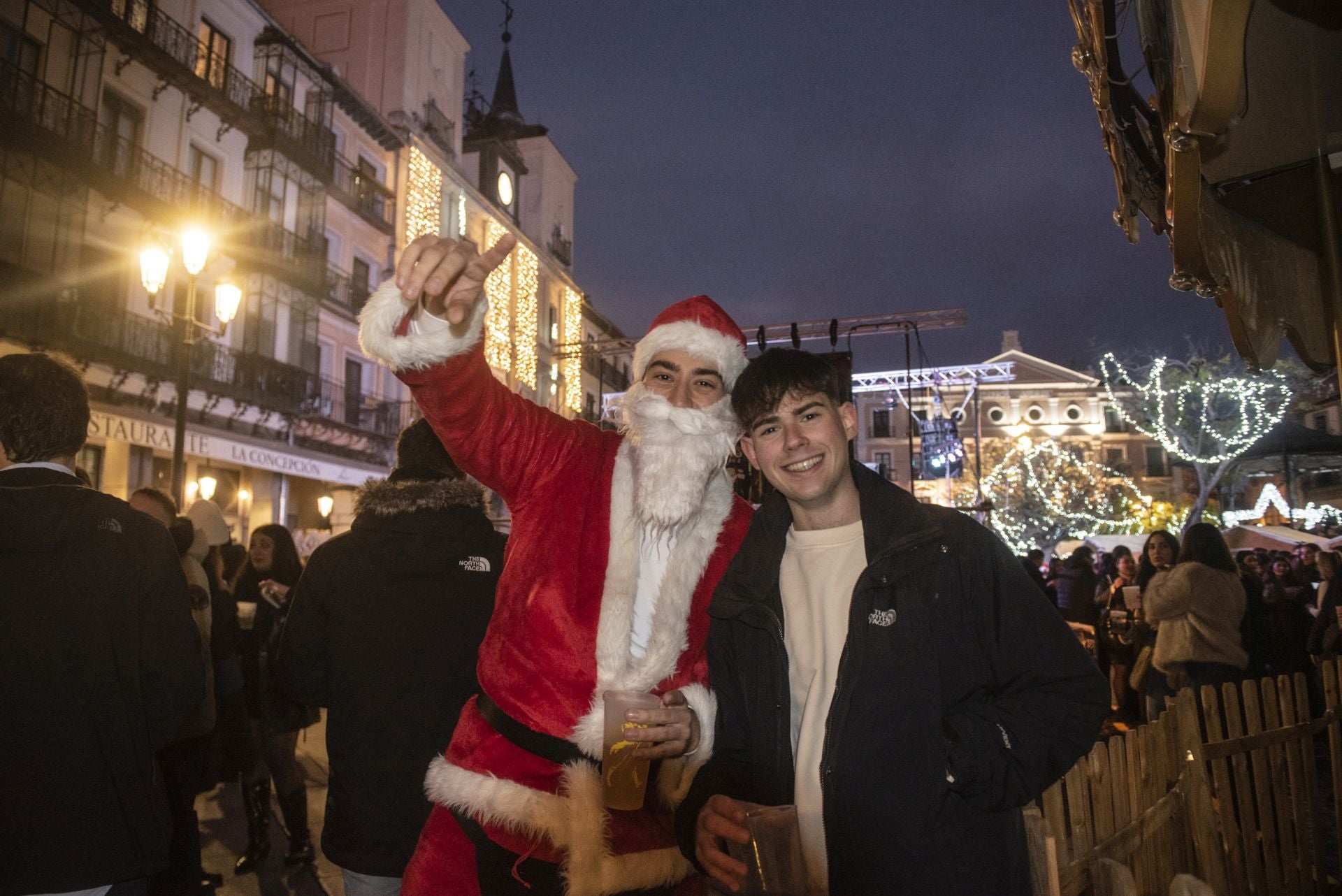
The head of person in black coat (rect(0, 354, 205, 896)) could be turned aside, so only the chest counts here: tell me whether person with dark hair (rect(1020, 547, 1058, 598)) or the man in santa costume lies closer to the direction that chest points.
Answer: the person with dark hair

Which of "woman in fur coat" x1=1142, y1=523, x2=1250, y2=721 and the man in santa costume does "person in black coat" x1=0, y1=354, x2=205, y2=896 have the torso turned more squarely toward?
the woman in fur coat

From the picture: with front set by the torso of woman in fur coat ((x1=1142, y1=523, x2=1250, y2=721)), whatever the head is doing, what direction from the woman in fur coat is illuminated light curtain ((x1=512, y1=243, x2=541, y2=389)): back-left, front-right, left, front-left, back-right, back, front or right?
front-left

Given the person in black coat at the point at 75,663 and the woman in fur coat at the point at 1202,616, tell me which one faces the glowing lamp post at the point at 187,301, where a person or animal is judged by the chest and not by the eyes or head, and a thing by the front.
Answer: the person in black coat

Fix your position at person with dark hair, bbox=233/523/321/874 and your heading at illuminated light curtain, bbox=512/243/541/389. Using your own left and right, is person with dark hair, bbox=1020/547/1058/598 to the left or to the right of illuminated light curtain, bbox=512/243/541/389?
right

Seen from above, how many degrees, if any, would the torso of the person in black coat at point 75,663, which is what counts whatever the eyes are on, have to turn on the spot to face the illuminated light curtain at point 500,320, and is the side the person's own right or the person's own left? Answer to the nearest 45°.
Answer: approximately 45° to the person's own right

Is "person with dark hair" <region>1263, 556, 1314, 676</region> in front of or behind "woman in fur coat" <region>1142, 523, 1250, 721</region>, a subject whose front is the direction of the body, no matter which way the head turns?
in front

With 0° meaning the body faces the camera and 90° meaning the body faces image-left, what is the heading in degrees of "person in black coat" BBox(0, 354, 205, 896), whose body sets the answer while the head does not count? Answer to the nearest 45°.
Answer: approximately 180°

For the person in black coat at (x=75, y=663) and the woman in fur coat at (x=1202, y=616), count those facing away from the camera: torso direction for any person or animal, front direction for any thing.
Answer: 2

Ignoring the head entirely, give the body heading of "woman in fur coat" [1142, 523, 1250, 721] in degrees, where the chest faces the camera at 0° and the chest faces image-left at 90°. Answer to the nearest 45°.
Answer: approximately 180°

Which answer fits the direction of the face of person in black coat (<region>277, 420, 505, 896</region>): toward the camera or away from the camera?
away from the camera

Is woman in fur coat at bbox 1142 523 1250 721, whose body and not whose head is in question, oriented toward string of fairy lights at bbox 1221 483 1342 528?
yes

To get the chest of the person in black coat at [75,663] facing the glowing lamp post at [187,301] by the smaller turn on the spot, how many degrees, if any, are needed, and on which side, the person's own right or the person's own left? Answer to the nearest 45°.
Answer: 0° — they already face it
